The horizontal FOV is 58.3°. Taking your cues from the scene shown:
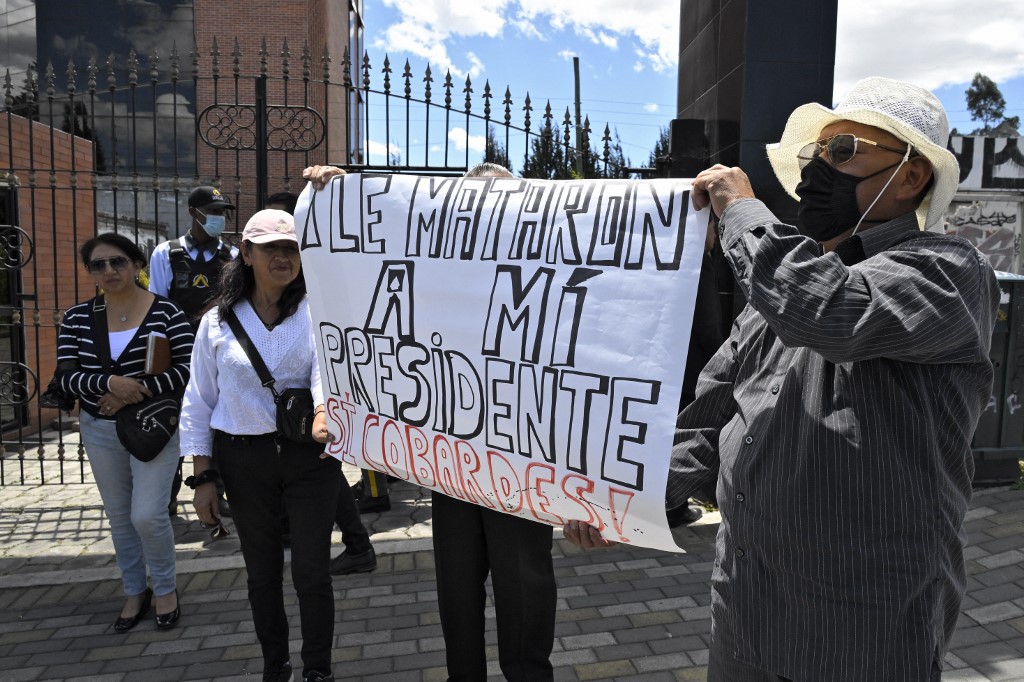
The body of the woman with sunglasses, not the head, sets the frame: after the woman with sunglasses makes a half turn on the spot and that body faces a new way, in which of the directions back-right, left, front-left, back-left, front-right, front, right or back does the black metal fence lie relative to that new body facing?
front

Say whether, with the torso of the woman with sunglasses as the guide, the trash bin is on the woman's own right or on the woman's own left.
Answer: on the woman's own left

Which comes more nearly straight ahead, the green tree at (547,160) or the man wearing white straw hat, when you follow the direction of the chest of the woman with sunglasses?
the man wearing white straw hat

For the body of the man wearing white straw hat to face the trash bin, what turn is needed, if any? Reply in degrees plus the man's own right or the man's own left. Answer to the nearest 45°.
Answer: approximately 135° to the man's own right

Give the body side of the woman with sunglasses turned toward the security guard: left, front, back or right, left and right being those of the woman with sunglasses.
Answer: back

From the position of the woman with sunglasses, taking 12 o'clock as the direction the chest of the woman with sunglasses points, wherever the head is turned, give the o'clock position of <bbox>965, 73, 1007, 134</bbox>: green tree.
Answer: The green tree is roughly at 8 o'clock from the woman with sunglasses.

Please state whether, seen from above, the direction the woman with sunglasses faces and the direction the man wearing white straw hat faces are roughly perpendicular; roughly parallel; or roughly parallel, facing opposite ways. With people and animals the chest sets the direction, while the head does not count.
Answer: roughly perpendicular

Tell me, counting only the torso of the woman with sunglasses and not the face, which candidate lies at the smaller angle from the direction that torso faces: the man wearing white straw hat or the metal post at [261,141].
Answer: the man wearing white straw hat

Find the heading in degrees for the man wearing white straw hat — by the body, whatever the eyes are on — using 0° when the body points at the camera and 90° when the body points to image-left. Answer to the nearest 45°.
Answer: approximately 45°

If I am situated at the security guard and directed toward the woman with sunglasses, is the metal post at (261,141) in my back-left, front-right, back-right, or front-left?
back-left

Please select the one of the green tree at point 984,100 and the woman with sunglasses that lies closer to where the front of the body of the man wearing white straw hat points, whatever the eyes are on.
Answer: the woman with sunglasses
